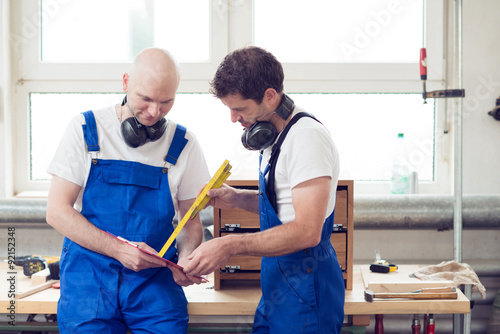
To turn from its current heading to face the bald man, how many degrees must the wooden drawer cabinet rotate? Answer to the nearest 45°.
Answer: approximately 45° to its right

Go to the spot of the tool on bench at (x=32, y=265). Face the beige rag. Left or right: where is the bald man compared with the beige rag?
right

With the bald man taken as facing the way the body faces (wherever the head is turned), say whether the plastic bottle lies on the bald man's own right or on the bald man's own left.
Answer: on the bald man's own left

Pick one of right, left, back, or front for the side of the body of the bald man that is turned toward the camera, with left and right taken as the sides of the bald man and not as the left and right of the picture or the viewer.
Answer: front

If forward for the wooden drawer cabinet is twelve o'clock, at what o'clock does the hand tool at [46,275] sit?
The hand tool is roughly at 3 o'clock from the wooden drawer cabinet.

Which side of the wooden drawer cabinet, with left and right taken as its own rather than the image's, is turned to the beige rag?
left

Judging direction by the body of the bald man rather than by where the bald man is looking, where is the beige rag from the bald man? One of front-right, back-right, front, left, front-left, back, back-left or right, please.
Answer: left

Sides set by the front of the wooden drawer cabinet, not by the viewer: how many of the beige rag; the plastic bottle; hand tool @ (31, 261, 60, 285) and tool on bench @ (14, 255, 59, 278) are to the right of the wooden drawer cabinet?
2

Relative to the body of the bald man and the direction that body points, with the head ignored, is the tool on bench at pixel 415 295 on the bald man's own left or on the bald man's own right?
on the bald man's own left

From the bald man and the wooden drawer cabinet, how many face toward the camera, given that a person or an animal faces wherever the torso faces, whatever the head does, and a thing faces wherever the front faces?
2

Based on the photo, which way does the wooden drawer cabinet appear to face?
toward the camera

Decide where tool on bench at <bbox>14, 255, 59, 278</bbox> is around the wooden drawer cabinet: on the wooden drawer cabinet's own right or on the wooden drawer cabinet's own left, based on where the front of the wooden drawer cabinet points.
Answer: on the wooden drawer cabinet's own right

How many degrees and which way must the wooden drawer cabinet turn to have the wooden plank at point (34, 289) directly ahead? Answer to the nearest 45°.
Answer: approximately 90° to its right

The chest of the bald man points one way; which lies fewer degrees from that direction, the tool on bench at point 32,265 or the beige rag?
the beige rag
